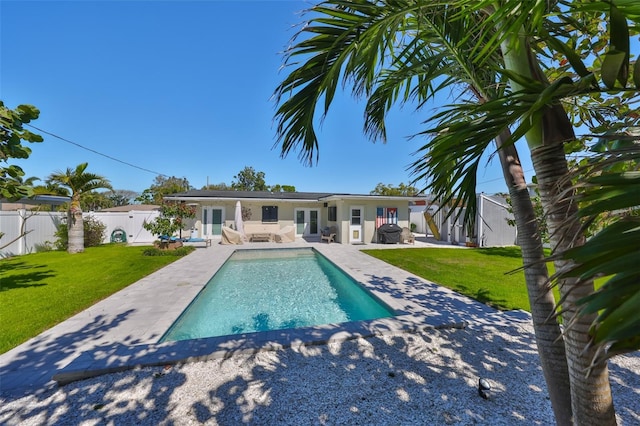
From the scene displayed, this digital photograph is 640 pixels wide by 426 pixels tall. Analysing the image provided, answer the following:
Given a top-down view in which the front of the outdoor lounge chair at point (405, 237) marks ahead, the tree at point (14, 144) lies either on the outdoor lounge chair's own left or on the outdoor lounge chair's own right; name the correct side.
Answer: on the outdoor lounge chair's own right

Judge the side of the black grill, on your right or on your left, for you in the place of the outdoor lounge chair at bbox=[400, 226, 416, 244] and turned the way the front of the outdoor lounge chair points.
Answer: on your right

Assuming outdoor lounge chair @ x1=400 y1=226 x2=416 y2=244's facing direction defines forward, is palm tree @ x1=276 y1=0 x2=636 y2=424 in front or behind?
in front

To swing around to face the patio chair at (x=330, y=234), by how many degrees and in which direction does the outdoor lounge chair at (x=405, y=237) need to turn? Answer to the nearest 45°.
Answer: approximately 135° to its right

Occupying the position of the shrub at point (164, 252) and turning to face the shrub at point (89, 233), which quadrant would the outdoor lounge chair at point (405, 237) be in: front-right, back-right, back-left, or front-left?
back-right

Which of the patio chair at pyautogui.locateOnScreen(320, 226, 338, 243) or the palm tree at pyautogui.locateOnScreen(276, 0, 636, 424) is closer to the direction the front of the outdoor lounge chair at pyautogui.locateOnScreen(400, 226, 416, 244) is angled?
the palm tree

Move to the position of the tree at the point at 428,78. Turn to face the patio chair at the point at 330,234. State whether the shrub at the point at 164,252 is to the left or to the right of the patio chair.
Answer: left

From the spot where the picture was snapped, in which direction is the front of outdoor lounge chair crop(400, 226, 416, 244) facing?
facing the viewer and to the right of the viewer

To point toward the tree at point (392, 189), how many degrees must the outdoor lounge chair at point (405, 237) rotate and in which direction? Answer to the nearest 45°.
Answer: approximately 135° to its left

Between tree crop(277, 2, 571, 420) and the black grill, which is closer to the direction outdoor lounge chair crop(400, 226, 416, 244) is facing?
the tree

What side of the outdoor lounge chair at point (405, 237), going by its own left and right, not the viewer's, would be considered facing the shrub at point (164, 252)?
right

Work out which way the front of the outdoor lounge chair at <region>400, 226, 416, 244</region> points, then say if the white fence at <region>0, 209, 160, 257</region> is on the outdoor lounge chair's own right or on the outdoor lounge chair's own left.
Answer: on the outdoor lounge chair's own right

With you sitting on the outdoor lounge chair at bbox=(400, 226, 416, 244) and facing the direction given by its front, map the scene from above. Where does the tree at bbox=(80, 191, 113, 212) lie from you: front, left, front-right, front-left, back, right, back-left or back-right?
back-right
